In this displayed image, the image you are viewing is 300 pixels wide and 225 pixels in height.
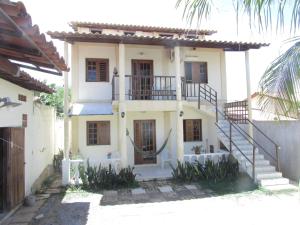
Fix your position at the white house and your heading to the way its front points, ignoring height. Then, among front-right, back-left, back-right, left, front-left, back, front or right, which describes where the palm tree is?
front

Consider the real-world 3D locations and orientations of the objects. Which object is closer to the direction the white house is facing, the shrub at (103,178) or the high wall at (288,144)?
the shrub

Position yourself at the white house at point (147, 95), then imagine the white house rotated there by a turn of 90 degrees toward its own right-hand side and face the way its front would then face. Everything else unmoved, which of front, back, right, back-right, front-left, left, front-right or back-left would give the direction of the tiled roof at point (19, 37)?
left

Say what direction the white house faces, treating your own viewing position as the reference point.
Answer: facing the viewer

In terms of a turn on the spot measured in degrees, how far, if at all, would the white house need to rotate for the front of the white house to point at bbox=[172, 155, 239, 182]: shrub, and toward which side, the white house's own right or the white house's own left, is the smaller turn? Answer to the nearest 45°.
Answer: approximately 45° to the white house's own left

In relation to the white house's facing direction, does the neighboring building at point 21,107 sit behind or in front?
in front

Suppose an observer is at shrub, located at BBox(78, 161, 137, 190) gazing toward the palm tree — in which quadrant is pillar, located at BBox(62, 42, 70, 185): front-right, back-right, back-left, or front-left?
back-right
